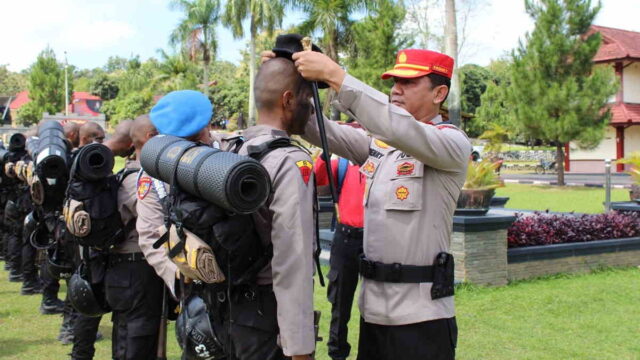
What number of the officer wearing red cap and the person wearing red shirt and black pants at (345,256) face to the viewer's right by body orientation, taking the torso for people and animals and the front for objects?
0

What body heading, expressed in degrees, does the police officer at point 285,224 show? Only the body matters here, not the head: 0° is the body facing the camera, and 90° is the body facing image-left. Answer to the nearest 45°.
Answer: approximately 225°

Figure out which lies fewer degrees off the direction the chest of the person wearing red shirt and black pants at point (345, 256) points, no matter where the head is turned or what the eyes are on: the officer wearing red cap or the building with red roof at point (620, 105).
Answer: the officer wearing red cap

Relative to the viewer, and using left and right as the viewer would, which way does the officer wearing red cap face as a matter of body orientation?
facing the viewer and to the left of the viewer

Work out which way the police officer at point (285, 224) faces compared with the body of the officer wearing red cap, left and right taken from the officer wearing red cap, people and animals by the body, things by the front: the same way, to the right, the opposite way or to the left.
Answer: the opposite way

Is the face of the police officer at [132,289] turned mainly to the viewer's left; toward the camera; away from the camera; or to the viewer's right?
to the viewer's right

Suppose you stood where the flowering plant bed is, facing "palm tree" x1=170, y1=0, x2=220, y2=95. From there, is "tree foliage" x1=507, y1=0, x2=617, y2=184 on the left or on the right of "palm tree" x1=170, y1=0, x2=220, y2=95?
right

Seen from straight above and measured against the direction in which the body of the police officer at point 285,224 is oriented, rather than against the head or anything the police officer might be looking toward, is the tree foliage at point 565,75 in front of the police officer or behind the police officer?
in front

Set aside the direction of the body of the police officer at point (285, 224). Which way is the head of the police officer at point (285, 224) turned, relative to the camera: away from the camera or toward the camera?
away from the camera

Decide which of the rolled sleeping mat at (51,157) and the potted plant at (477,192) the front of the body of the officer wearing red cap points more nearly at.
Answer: the rolled sleeping mat

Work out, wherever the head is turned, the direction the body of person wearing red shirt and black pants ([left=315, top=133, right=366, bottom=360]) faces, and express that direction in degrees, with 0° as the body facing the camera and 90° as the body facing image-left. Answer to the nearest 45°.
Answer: approximately 45°

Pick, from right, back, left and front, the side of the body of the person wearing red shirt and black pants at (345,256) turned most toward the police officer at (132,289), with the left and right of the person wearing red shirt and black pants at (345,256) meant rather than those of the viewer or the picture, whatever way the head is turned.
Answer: front
